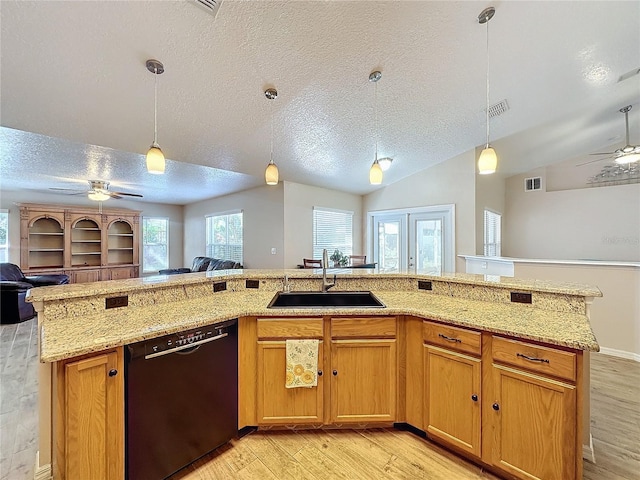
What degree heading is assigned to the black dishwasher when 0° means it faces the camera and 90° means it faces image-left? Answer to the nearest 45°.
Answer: approximately 315°

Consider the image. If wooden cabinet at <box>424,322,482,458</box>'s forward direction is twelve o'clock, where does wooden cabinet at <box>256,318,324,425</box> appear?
wooden cabinet at <box>256,318,324,425</box> is roughly at 1 o'clock from wooden cabinet at <box>424,322,482,458</box>.

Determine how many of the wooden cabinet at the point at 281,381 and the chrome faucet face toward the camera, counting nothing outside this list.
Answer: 2

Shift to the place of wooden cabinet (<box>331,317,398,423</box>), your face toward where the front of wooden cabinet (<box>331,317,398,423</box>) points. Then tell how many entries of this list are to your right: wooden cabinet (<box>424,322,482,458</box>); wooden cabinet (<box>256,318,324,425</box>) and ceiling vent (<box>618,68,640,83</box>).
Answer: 1

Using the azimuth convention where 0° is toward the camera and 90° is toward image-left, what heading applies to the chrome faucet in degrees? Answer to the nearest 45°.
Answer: approximately 0°

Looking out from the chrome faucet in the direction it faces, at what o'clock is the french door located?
The french door is roughly at 7 o'clock from the chrome faucet.

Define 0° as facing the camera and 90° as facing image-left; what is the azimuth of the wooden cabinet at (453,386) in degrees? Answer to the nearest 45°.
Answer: approximately 45°

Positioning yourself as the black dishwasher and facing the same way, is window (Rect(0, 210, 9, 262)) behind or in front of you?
behind
